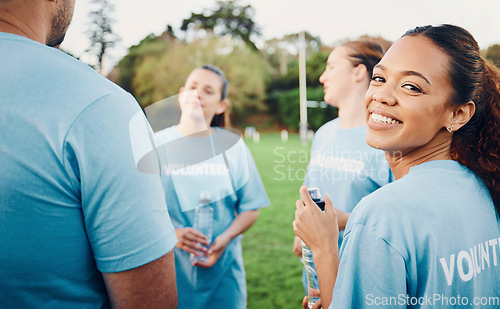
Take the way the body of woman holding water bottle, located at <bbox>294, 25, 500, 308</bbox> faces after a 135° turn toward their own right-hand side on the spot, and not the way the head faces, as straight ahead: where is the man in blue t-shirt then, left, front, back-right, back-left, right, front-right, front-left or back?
back-right

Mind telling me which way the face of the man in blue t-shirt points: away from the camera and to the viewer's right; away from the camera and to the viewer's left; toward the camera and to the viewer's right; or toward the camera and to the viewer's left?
away from the camera and to the viewer's right

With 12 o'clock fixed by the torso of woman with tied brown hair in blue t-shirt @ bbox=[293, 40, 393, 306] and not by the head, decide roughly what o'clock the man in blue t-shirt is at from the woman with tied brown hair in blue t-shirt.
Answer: The man in blue t-shirt is roughly at 11 o'clock from the woman with tied brown hair in blue t-shirt.

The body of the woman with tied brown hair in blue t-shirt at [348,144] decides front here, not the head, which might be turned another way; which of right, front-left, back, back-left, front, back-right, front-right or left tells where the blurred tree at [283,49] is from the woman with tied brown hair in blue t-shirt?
back-right

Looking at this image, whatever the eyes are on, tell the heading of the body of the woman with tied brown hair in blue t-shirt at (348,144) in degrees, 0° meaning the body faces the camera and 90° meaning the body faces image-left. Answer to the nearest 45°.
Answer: approximately 45°

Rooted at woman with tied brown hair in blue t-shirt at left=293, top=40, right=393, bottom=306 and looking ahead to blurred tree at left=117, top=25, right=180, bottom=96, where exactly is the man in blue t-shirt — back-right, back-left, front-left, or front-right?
back-left

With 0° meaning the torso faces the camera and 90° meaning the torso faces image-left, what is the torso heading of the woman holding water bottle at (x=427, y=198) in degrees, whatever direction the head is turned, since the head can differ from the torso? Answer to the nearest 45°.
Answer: approximately 135°

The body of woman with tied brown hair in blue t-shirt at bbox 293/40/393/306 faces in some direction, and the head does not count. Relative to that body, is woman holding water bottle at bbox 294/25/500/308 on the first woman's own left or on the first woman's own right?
on the first woman's own left

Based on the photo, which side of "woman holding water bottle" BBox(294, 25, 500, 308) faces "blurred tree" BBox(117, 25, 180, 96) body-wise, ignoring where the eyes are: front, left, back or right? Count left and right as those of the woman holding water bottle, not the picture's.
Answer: front

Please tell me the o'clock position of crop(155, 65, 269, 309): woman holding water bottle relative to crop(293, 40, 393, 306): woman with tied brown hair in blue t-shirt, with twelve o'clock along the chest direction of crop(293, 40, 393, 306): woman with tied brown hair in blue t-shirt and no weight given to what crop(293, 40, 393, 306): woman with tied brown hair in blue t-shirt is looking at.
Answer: crop(155, 65, 269, 309): woman holding water bottle is roughly at 1 o'clock from crop(293, 40, 393, 306): woman with tied brown hair in blue t-shirt.

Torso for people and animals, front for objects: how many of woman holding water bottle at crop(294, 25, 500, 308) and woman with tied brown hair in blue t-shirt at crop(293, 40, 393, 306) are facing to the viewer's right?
0

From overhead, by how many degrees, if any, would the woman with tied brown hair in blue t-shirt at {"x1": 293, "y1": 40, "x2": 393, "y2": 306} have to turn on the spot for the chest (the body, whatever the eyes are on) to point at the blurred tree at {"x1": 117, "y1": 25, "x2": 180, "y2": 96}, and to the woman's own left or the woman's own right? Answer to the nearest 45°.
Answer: approximately 90° to the woman's own right

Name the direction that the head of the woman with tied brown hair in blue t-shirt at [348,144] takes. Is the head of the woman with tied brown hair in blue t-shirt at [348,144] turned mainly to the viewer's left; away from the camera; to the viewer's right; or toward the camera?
to the viewer's left

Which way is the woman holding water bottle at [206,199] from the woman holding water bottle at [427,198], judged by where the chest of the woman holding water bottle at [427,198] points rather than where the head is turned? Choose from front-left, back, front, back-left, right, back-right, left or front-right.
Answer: front
